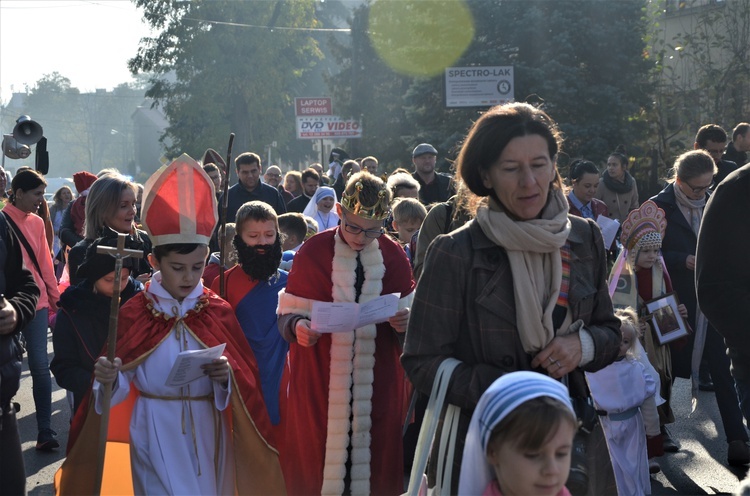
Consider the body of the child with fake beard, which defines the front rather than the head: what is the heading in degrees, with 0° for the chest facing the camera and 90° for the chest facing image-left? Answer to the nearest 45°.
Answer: approximately 0°

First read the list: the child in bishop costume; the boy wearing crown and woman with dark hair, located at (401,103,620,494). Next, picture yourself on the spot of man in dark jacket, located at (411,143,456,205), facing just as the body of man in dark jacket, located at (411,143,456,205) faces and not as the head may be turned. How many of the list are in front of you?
3

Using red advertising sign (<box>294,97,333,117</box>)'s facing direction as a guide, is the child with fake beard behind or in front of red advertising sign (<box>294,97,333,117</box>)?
in front

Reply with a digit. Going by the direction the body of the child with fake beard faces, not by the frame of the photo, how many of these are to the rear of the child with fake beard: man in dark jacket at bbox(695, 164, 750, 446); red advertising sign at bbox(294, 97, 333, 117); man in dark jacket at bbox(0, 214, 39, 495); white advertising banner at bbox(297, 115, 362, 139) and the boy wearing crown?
2

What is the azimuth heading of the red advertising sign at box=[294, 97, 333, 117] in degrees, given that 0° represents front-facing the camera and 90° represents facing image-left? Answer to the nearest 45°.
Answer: approximately 0°

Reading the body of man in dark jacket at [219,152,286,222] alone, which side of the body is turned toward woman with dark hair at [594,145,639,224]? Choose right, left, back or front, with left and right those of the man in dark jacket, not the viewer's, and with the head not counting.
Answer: left

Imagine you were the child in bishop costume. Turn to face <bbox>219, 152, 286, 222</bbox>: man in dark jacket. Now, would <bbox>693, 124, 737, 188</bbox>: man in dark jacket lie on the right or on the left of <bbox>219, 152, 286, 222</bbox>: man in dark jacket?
right

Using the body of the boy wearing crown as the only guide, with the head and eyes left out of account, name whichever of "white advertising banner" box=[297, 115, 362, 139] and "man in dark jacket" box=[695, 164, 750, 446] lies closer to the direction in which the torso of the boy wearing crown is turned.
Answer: the man in dark jacket

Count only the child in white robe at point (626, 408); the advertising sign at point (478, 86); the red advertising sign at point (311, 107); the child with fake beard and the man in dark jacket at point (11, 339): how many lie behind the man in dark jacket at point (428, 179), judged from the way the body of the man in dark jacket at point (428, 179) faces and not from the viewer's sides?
2

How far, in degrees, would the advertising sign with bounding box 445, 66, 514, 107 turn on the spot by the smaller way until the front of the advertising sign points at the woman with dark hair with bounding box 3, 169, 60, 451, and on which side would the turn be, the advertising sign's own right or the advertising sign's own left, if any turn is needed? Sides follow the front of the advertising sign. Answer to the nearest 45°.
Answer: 0° — it already faces them
